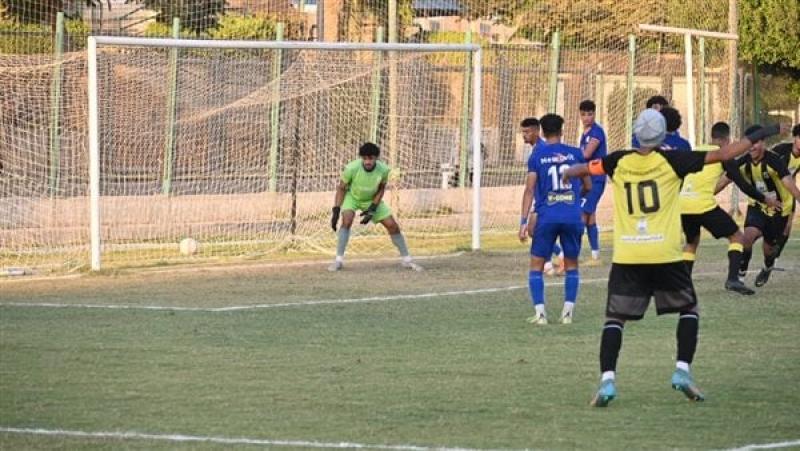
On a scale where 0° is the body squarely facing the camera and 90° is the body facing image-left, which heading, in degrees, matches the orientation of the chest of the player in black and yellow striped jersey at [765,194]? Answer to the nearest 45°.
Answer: approximately 45°

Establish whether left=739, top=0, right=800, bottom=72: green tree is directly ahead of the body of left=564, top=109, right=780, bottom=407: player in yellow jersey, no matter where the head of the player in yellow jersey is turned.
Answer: yes

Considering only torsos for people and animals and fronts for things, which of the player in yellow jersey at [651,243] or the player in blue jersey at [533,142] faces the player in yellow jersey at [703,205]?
the player in yellow jersey at [651,243]

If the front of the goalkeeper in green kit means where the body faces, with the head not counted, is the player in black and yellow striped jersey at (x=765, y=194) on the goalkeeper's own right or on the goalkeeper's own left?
on the goalkeeper's own left

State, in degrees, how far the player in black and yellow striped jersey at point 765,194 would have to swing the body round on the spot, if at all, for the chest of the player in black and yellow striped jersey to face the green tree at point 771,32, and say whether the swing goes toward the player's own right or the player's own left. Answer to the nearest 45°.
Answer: approximately 135° to the player's own right

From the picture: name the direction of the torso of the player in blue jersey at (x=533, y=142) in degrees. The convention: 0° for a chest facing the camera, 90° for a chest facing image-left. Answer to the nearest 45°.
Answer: approximately 45°

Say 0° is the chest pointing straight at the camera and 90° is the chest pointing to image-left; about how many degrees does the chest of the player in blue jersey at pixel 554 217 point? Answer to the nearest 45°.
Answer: approximately 180°
